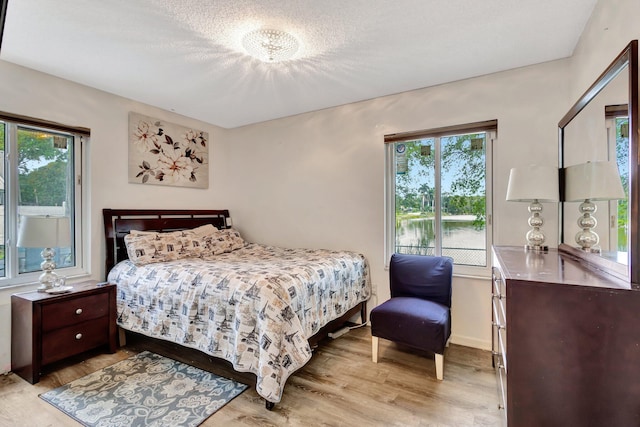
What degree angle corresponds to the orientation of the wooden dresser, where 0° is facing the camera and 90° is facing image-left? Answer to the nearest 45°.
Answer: approximately 90°

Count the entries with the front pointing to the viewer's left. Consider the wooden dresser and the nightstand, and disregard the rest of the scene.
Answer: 1

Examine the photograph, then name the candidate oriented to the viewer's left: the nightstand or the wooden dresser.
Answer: the wooden dresser

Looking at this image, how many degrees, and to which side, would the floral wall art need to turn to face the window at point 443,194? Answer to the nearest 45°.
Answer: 0° — it already faces it

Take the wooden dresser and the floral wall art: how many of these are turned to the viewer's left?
1

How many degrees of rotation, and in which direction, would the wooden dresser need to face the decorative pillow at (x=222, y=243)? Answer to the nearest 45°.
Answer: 0° — it already faces it

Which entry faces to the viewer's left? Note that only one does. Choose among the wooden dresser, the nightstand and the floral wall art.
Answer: the wooden dresser
